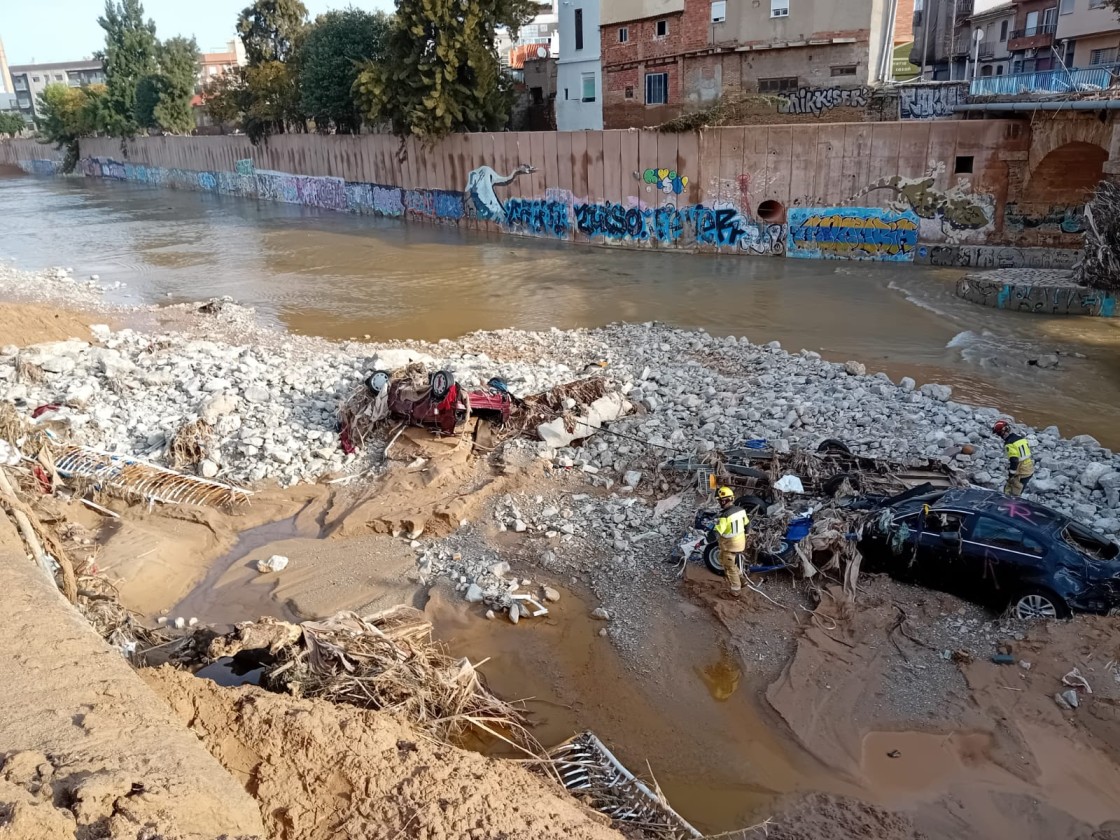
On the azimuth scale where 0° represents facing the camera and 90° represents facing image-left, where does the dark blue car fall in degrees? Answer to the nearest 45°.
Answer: approximately 135°

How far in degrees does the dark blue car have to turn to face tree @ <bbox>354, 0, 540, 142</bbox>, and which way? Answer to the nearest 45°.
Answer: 0° — it already faces it

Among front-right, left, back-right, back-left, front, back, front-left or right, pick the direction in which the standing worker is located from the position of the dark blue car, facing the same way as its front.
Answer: front-right

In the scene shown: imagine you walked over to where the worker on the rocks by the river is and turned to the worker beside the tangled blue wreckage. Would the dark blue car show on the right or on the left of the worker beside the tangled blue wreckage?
left

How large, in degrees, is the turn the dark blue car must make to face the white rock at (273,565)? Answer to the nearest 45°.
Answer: approximately 45° to its left

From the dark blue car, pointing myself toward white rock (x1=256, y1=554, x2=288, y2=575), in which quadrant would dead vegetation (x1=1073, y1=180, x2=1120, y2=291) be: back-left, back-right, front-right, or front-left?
back-right

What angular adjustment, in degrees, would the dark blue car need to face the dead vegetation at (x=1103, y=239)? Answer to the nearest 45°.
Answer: approximately 45° to its right

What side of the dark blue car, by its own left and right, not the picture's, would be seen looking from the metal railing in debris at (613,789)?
left
